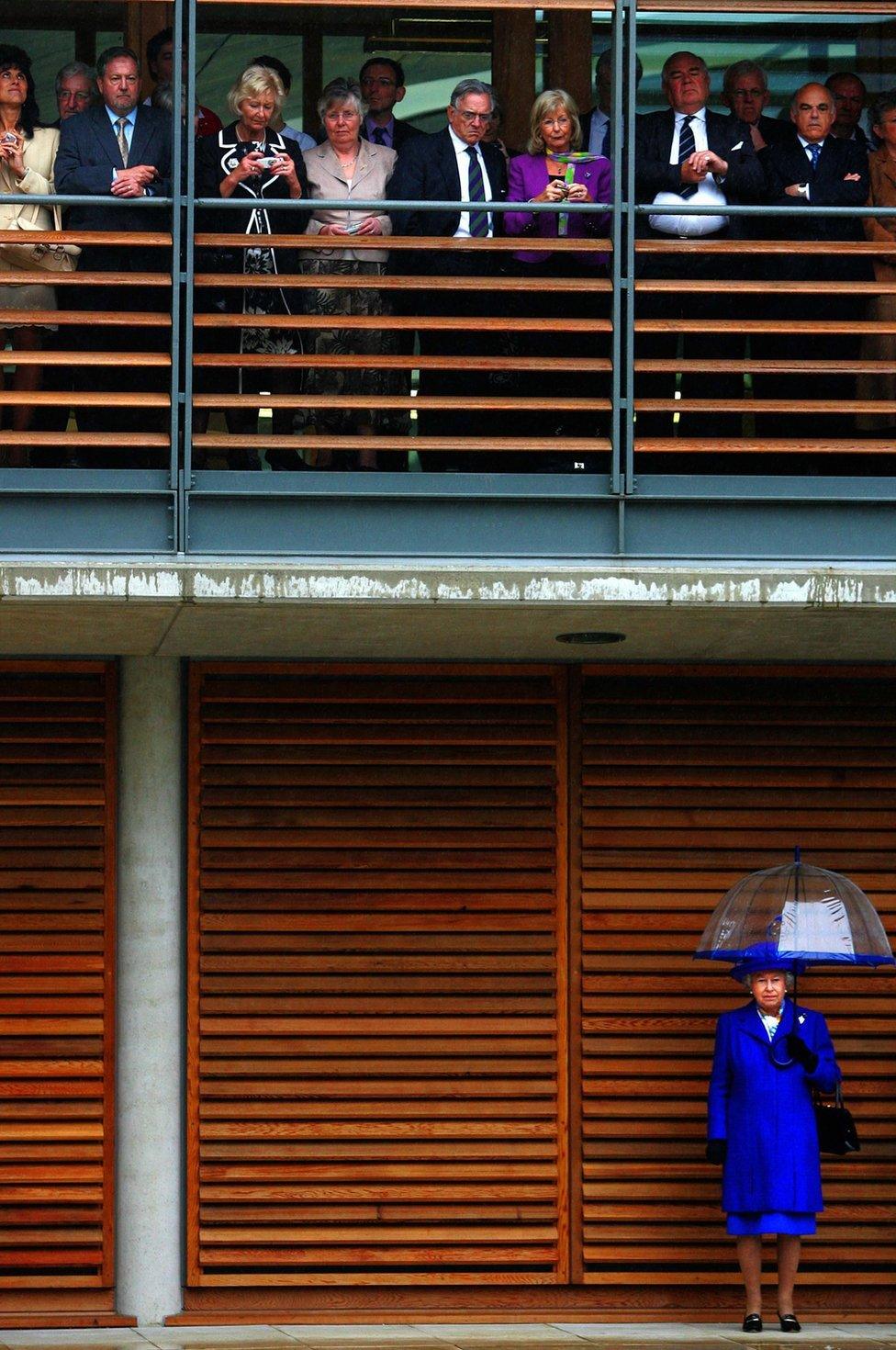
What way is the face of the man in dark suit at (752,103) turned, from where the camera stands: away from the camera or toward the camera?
toward the camera

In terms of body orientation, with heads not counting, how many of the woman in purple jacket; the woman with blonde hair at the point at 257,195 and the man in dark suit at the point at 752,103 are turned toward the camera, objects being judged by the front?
3

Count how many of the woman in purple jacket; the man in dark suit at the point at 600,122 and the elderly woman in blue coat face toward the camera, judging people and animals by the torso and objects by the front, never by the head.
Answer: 3

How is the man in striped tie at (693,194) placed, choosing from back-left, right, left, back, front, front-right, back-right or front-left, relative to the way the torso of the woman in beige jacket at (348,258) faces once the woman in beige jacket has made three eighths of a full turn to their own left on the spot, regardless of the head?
front-right

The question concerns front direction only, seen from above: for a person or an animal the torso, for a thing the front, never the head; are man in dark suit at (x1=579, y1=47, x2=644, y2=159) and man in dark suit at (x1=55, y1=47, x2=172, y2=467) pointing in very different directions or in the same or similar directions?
same or similar directions

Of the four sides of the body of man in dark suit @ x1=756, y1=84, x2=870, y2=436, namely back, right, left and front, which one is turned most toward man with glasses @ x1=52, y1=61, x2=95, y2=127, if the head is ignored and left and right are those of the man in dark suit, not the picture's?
right

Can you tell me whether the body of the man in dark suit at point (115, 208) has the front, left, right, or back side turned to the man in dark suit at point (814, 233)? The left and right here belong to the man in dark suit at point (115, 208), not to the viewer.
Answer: left

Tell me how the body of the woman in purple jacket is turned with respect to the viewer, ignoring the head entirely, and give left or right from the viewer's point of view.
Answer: facing the viewer

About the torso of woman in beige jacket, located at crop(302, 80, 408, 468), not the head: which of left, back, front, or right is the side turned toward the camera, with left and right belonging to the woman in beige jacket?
front

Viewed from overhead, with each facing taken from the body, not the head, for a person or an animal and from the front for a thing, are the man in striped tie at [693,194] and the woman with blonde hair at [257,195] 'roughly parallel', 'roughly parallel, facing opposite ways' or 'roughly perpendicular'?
roughly parallel
